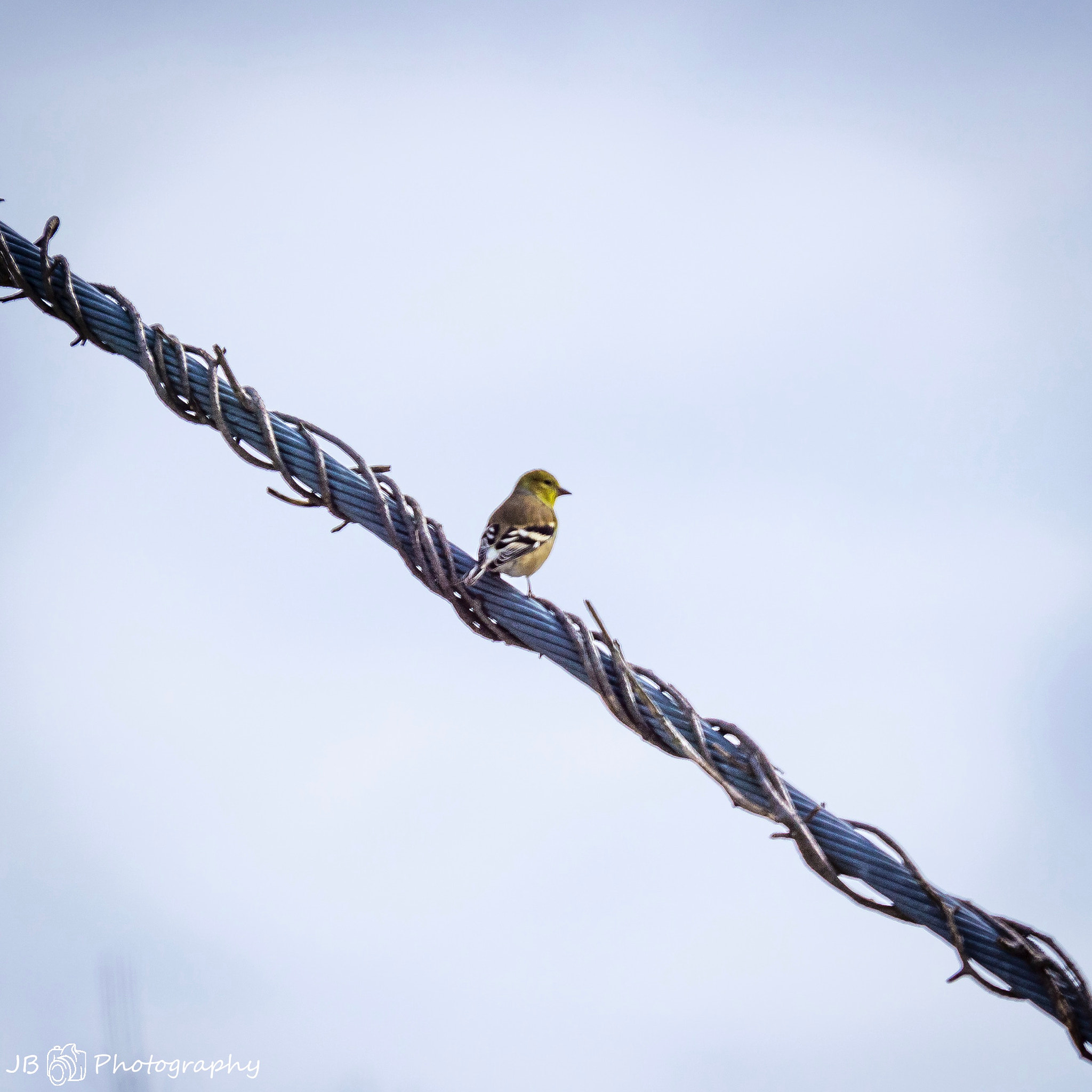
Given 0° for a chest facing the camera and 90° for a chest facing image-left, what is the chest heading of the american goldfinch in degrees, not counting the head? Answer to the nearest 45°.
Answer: approximately 225°
